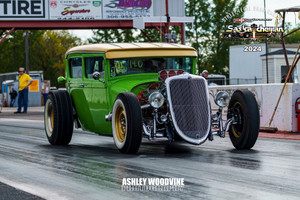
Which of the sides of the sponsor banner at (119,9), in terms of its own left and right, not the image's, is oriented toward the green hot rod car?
front

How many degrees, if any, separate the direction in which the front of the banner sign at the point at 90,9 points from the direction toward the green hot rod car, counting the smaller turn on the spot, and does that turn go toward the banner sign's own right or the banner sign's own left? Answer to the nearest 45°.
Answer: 0° — it already faces it

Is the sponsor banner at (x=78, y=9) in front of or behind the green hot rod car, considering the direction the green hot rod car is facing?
behind

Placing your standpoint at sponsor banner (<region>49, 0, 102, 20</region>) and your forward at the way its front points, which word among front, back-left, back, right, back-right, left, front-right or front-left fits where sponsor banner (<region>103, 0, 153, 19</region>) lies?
left

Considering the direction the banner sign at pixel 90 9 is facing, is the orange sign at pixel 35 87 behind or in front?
behind

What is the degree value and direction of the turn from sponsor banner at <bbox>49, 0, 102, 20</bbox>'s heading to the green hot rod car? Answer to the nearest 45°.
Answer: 0° — it already faces it

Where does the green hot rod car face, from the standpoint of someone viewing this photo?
facing the viewer and to the right of the viewer

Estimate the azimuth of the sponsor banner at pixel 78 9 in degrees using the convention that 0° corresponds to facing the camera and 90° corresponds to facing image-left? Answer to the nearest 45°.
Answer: approximately 0°

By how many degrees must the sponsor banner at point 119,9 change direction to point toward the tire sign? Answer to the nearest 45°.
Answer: approximately 90° to its right

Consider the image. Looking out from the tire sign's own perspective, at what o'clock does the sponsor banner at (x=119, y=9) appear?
The sponsor banner is roughly at 9 o'clock from the tire sign.

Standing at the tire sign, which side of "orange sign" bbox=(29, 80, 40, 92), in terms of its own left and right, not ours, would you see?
front
